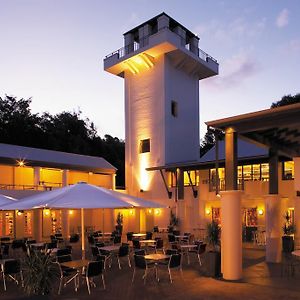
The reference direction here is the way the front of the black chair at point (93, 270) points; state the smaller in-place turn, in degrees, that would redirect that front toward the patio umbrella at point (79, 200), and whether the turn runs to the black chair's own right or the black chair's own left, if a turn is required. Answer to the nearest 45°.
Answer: approximately 45° to the black chair's own right

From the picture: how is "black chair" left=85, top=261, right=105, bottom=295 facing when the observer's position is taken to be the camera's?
facing away from the viewer and to the left of the viewer

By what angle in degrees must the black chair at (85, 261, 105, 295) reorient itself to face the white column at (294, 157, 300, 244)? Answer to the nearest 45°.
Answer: approximately 90° to its right

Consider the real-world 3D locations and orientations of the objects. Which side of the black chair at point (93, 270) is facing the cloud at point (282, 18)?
right

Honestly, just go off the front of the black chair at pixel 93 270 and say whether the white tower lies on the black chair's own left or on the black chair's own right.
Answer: on the black chair's own right
